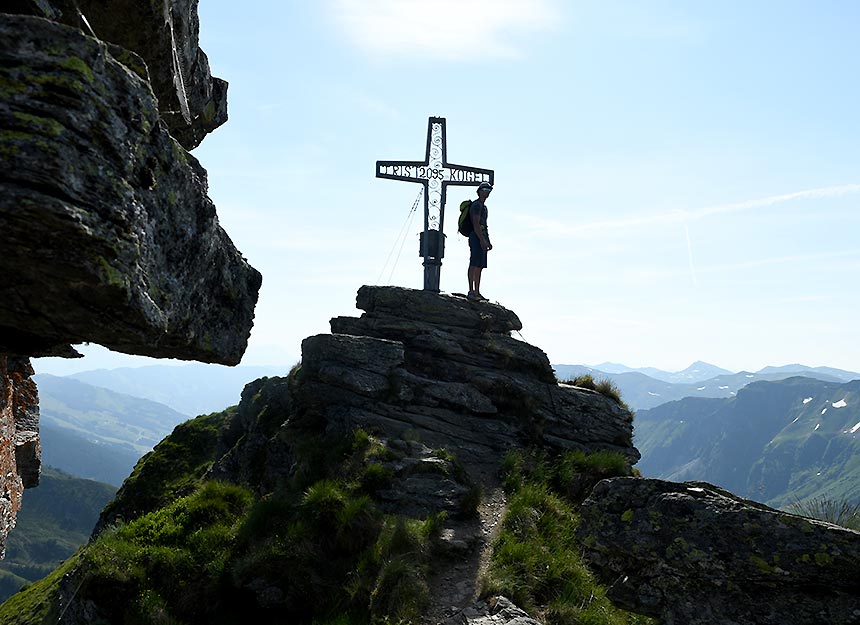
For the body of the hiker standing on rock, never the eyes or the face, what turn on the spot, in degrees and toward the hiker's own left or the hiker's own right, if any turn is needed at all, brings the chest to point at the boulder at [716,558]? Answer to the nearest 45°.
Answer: approximately 90° to the hiker's own right

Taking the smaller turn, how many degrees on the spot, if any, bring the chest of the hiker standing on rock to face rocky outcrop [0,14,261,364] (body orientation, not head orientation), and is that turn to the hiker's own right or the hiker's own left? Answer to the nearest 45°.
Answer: approximately 90° to the hiker's own right

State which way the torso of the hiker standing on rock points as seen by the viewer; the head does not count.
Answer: to the viewer's right

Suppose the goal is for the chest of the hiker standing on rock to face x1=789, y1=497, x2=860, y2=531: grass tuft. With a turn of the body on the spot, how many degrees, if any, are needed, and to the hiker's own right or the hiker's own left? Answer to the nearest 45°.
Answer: approximately 45° to the hiker's own right

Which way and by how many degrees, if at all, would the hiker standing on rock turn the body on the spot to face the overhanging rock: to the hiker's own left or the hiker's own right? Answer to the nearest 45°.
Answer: approximately 90° to the hiker's own right
